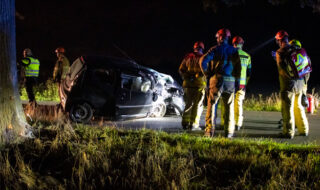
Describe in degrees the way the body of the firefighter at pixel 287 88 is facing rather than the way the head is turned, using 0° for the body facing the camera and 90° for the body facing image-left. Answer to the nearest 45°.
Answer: approximately 90°

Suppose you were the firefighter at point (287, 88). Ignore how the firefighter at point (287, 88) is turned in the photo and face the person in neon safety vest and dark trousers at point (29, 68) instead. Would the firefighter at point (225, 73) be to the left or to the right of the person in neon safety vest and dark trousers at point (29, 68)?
left

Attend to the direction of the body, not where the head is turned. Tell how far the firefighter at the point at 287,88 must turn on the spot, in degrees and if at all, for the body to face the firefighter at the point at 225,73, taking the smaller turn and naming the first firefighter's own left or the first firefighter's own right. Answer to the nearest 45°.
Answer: approximately 45° to the first firefighter's own left
